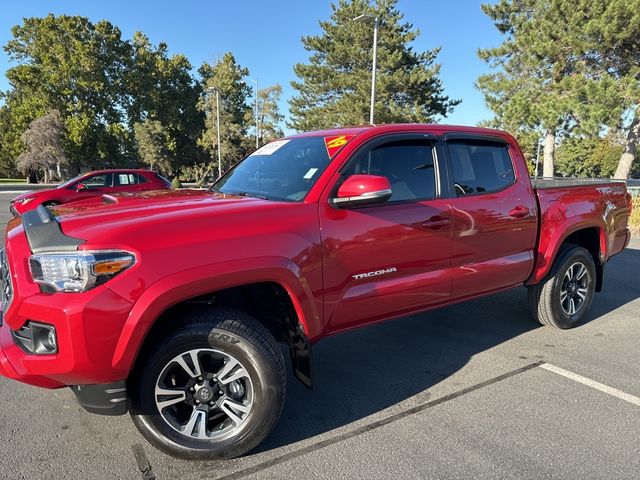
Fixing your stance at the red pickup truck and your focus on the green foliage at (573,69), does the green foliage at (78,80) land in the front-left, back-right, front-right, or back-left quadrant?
front-left

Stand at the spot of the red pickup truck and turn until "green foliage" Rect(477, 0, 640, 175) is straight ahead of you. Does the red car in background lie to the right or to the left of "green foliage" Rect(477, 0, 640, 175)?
left

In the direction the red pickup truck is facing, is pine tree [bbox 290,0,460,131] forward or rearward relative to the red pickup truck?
rearward

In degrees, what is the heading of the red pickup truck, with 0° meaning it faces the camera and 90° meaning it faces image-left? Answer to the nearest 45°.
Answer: approximately 45°

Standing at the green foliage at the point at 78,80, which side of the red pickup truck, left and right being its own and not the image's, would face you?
right

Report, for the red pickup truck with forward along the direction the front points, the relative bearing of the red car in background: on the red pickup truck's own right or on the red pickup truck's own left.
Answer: on the red pickup truck's own right

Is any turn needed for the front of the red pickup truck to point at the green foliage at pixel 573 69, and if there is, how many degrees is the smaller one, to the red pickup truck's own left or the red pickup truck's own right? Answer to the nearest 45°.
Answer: approximately 180°
